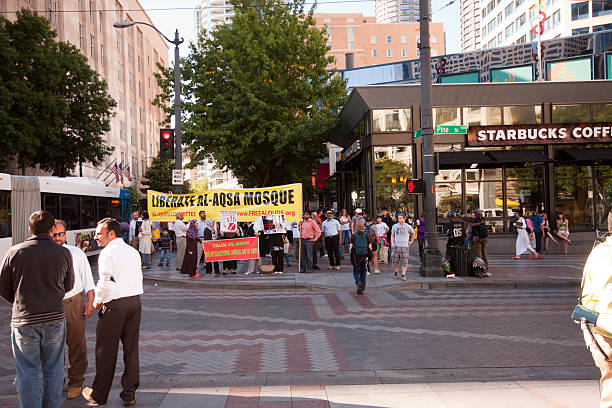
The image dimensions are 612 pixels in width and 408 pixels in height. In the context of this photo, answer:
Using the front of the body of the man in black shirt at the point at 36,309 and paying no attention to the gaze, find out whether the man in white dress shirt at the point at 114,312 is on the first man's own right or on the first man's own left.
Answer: on the first man's own right

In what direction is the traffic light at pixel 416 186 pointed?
toward the camera

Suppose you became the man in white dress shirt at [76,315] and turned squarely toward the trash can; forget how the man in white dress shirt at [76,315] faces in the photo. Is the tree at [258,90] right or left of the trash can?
left

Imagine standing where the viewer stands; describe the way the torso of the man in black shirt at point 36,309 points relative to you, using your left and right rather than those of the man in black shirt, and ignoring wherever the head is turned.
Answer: facing away from the viewer

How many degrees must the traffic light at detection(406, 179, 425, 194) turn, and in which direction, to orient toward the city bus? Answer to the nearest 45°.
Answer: approximately 90° to its right

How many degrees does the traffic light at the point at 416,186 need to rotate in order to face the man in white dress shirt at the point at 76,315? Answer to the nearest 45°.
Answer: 0° — it already faces them

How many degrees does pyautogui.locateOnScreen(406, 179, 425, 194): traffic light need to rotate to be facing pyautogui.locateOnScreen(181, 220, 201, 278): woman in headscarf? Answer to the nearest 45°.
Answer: approximately 90° to its right

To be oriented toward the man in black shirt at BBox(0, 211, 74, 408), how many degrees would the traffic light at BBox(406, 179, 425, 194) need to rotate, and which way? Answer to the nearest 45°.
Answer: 0° — it already faces them

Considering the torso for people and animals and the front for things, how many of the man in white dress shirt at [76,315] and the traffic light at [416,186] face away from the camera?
0

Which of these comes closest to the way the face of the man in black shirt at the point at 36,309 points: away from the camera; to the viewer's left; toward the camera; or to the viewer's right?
away from the camera

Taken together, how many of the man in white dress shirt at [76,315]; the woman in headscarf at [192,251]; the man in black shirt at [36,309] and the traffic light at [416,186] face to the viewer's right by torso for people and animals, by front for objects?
1
